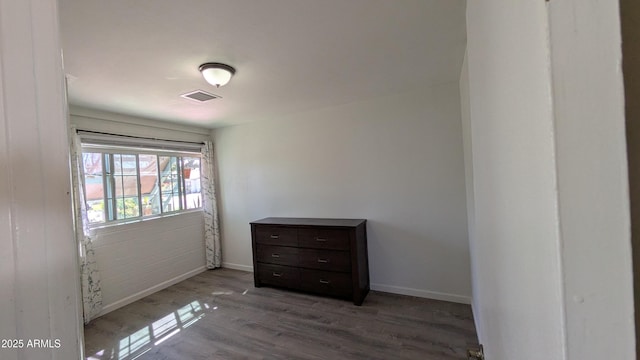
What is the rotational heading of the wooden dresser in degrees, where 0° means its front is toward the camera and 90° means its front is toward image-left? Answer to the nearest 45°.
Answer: approximately 45°

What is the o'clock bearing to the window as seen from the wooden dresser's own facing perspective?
The window is roughly at 2 o'clock from the wooden dresser.

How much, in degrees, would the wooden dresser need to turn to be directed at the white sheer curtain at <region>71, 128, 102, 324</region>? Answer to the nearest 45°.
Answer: approximately 45° to its right
